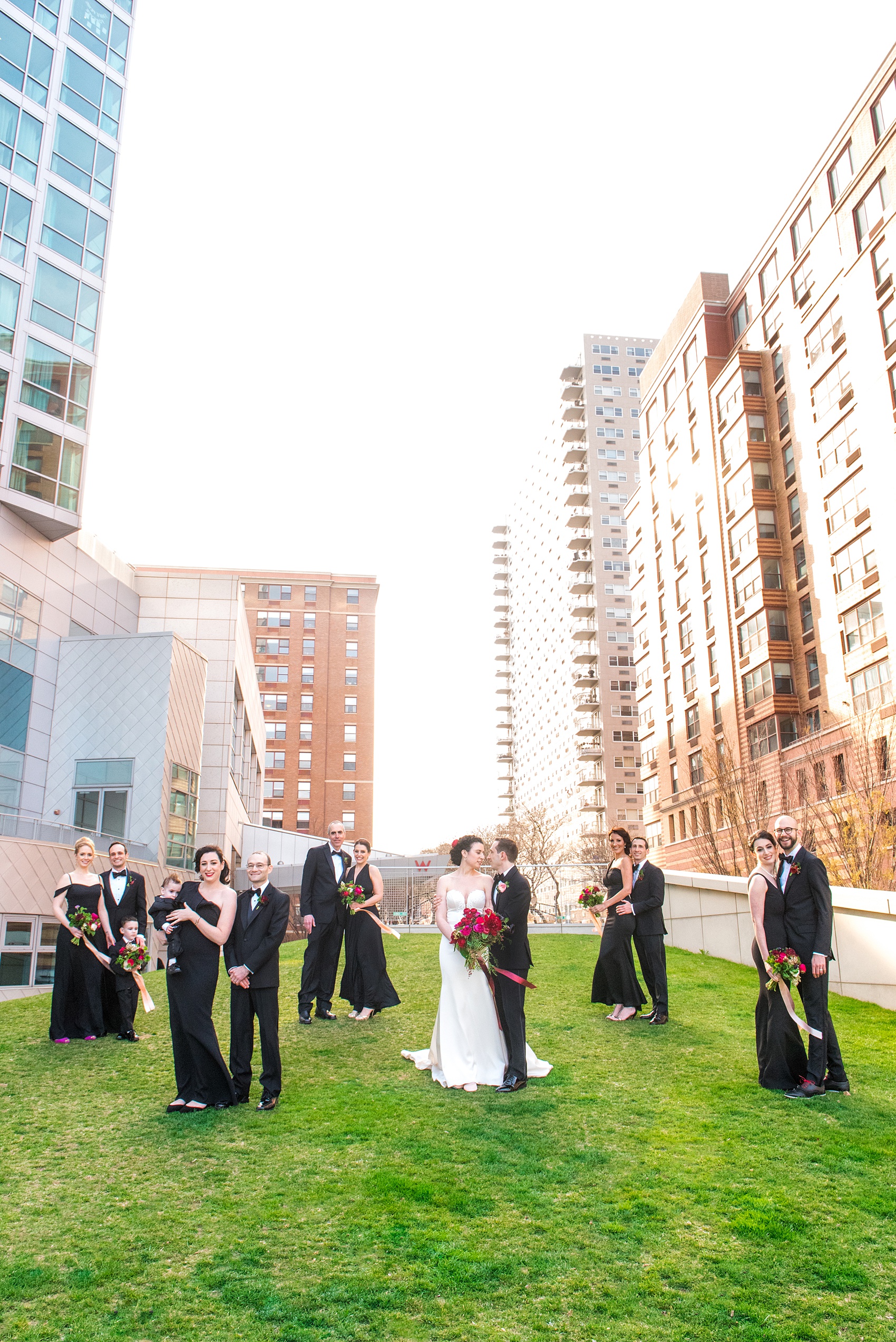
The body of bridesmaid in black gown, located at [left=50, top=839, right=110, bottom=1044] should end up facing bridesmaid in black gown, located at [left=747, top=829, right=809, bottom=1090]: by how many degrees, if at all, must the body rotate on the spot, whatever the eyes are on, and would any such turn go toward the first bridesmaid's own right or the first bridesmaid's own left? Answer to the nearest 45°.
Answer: approximately 45° to the first bridesmaid's own left

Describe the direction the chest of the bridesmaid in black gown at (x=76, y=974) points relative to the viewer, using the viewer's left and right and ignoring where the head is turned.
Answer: facing the viewer

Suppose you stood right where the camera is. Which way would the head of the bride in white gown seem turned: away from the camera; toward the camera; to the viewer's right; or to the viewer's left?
to the viewer's right

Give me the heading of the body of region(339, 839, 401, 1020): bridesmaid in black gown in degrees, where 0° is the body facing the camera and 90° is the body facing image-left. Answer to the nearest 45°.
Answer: approximately 45°

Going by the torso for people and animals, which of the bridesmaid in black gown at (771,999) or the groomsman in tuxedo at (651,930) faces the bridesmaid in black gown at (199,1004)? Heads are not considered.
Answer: the groomsman in tuxedo

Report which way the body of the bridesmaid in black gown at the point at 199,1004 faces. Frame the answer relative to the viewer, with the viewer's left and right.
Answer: facing the viewer and to the left of the viewer

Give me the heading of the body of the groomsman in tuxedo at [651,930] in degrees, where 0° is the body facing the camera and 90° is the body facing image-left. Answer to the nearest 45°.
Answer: approximately 45°
